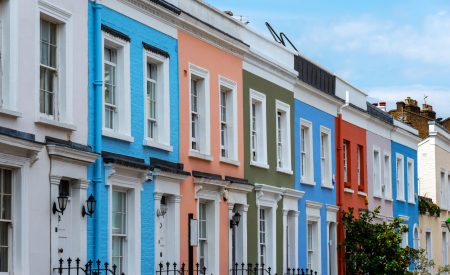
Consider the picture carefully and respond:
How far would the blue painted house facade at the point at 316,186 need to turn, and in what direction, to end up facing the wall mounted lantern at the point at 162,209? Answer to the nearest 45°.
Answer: approximately 45° to its right

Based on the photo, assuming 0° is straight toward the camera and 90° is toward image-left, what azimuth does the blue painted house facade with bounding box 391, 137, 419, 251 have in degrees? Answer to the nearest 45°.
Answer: approximately 315°

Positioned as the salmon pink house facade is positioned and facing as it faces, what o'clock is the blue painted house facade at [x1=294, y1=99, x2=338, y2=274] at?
The blue painted house facade is roughly at 8 o'clock from the salmon pink house facade.

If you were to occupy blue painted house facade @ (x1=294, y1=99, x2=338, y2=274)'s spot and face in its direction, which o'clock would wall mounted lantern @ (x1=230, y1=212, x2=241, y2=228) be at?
The wall mounted lantern is roughly at 2 o'clock from the blue painted house facade.

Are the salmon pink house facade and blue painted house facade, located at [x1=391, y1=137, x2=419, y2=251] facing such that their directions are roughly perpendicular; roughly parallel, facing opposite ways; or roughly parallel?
roughly parallel

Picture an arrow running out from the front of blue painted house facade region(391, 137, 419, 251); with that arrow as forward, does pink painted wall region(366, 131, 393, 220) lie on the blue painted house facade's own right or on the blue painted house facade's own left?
on the blue painted house facade's own right

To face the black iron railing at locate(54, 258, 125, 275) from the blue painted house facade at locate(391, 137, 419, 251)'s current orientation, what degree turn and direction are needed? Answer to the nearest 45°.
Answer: approximately 45° to its right

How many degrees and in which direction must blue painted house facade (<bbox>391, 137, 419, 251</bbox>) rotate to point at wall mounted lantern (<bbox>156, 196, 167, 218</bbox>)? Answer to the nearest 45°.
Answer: approximately 45° to its right

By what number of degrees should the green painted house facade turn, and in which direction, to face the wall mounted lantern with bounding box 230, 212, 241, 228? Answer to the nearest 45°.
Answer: approximately 45° to its right

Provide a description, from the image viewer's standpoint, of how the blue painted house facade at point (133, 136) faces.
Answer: facing the viewer and to the right of the viewer

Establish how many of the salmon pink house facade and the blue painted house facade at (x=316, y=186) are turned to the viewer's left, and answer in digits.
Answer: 0

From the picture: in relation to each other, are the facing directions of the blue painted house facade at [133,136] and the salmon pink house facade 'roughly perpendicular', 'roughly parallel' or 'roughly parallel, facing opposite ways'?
roughly parallel

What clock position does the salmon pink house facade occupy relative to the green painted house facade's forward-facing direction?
The salmon pink house facade is roughly at 2 o'clock from the green painted house facade.

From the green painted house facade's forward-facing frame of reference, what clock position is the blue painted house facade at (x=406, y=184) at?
The blue painted house facade is roughly at 8 o'clock from the green painted house facade.
